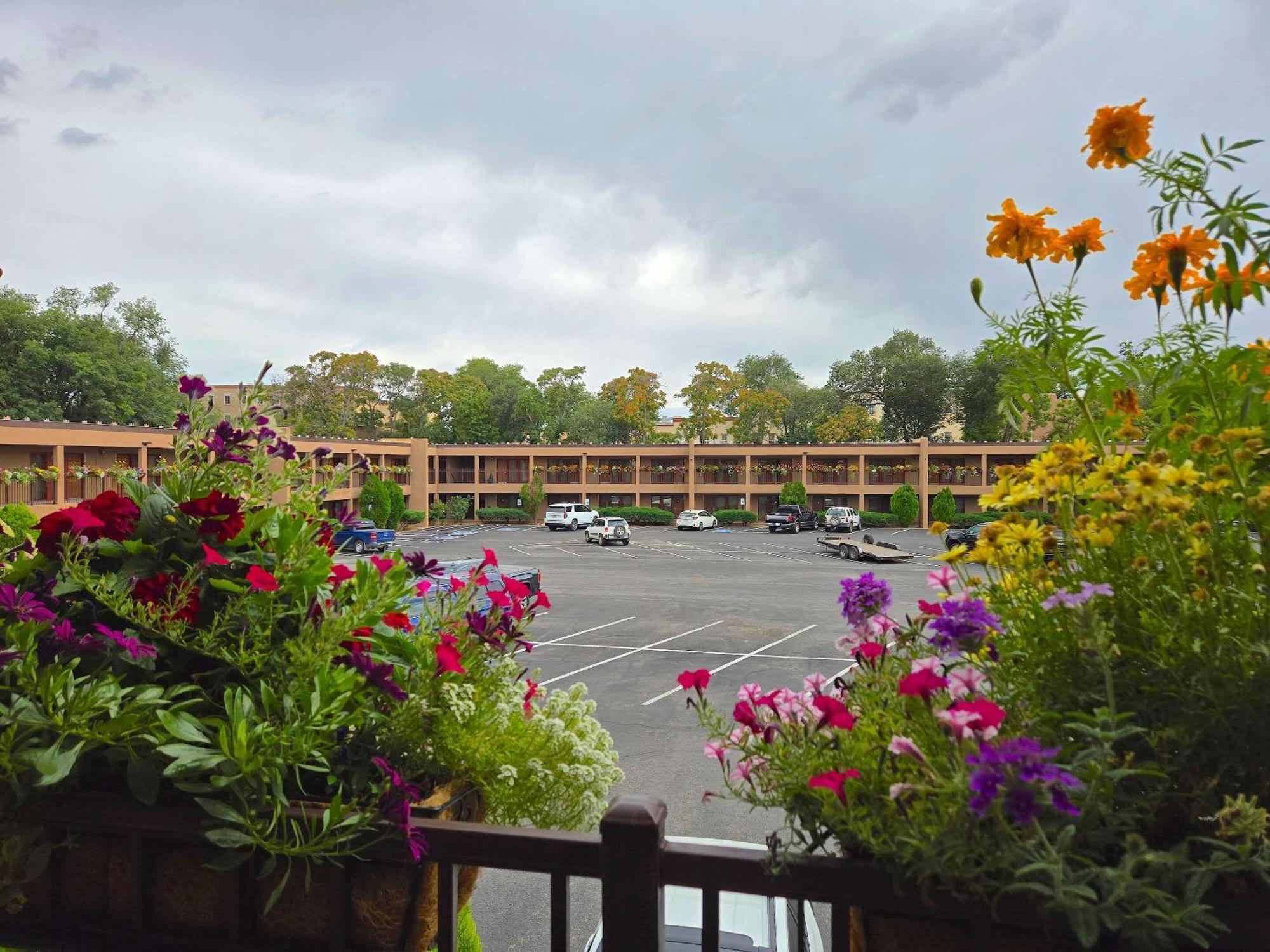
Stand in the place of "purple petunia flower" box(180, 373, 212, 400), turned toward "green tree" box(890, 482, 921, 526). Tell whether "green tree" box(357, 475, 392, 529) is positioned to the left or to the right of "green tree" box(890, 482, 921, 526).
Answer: left

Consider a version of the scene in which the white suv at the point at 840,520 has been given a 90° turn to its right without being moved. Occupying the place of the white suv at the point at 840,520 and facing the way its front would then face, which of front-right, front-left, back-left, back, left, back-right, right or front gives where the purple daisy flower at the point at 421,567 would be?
front-right

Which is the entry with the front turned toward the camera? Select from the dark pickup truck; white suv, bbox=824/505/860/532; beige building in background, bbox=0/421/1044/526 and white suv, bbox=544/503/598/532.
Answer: the beige building in background

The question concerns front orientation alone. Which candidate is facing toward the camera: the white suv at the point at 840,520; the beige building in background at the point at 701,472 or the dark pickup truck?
the beige building in background

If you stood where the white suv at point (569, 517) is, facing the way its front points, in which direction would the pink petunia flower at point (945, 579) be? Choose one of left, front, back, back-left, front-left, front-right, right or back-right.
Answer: back-right

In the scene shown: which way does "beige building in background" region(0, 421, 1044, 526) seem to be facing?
toward the camera

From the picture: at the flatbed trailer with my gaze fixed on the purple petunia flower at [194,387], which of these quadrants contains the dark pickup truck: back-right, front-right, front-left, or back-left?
back-right

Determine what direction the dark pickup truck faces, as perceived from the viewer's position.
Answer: facing away from the viewer and to the right of the viewer

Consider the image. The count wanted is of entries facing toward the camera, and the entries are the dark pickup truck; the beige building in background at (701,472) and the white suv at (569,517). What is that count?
1
